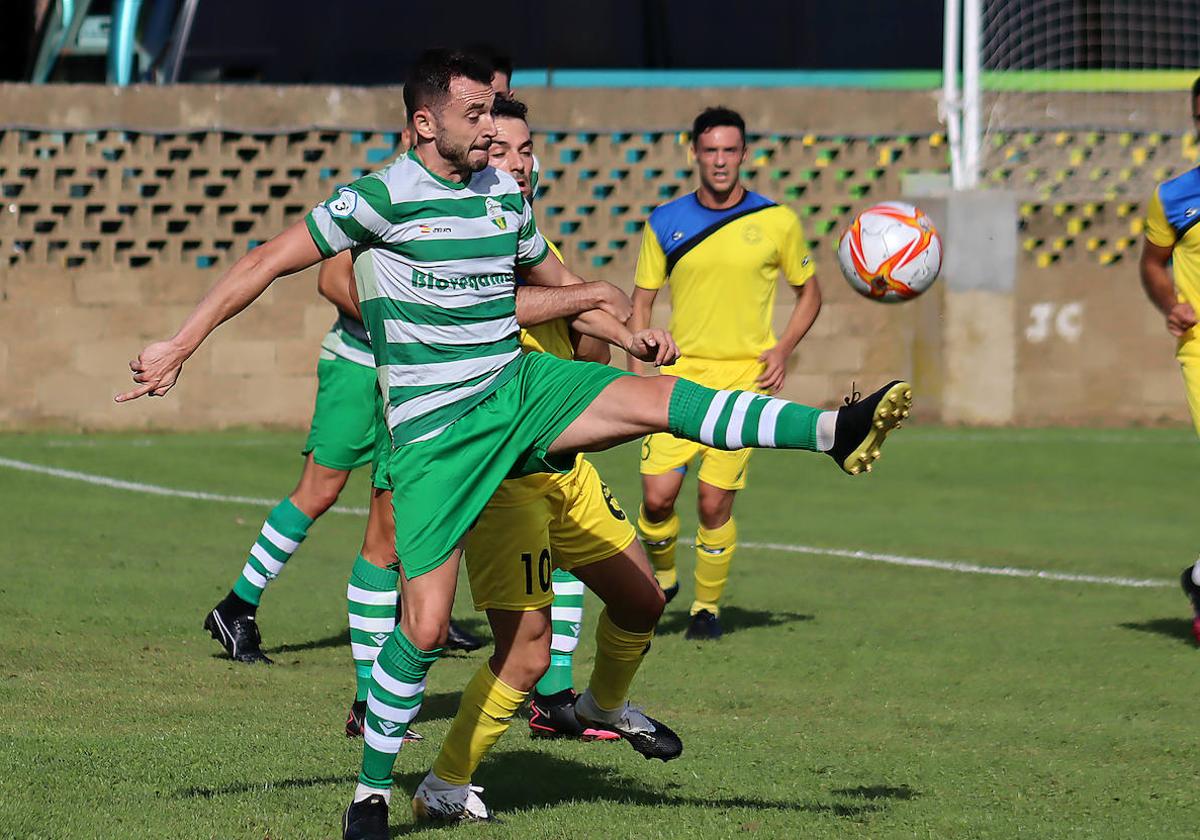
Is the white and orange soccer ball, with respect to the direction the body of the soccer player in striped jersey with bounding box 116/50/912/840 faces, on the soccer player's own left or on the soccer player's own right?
on the soccer player's own left

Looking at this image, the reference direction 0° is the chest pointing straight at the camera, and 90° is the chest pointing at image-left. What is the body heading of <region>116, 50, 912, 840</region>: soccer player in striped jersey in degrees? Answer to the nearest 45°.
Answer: approximately 315°
